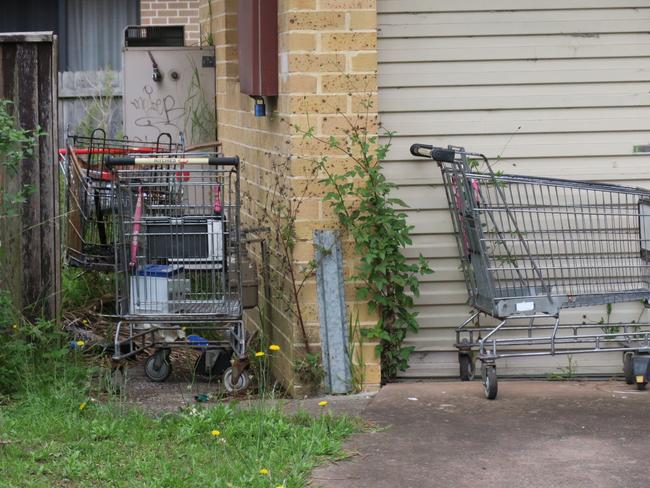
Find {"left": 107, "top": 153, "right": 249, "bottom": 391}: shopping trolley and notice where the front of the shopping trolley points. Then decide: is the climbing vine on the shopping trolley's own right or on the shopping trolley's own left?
on the shopping trolley's own right

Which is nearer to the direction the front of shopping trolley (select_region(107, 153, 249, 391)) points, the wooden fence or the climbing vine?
the wooden fence

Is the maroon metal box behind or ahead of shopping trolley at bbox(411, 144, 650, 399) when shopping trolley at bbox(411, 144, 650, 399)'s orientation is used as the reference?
behind

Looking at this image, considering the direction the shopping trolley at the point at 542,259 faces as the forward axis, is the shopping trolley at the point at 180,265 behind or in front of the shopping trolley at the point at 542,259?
behind

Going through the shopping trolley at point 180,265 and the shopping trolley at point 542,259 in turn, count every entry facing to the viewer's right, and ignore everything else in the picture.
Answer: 1

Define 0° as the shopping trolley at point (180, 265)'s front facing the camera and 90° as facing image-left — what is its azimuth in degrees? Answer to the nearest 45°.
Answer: approximately 180°

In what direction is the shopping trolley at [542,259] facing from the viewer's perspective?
to the viewer's right

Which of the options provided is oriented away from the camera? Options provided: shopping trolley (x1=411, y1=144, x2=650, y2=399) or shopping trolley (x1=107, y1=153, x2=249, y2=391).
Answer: shopping trolley (x1=107, y1=153, x2=249, y2=391)

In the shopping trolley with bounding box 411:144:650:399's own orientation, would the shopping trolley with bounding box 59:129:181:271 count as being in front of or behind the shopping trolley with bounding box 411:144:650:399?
behind

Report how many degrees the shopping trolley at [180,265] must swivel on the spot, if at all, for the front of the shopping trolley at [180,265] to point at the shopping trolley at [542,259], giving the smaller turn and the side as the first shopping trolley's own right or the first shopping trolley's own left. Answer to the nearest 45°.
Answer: approximately 90° to the first shopping trolley's own right

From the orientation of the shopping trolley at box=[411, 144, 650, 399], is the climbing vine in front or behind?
behind

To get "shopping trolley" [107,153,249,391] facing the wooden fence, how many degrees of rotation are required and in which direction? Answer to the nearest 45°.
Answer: approximately 90° to its left

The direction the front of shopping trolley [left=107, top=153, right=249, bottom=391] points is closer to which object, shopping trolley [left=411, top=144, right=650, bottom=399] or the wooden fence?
the wooden fence
